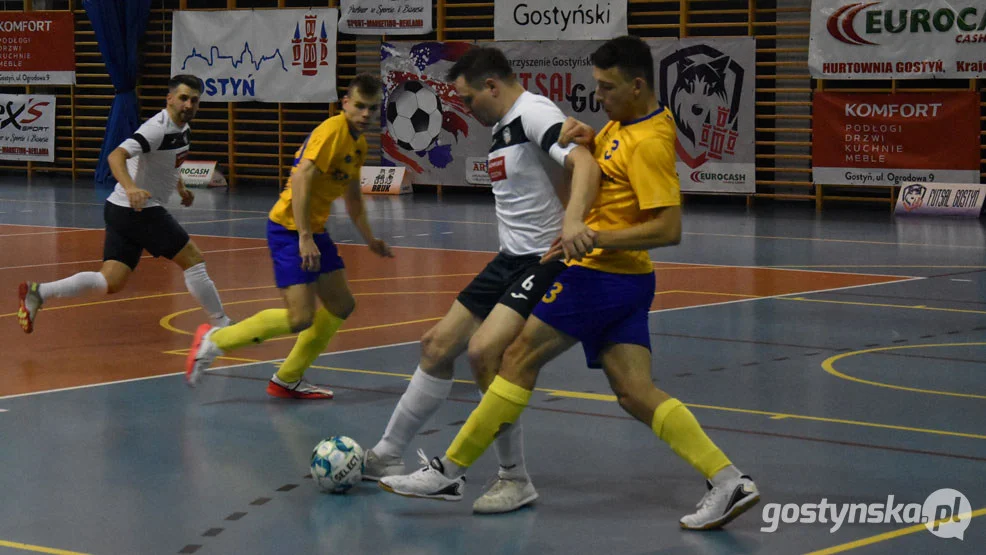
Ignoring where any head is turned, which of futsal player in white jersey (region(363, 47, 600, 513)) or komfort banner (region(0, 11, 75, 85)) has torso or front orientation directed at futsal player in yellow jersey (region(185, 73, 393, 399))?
the komfort banner

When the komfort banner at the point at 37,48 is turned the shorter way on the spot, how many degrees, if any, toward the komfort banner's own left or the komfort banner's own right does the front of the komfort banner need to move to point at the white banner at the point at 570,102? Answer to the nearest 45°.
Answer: approximately 45° to the komfort banner's own left

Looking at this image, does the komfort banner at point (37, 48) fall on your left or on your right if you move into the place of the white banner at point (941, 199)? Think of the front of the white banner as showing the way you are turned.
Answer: on your right

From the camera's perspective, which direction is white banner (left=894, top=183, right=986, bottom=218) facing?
toward the camera

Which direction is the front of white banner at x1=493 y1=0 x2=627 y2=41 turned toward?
toward the camera

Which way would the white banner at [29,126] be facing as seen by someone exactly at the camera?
facing the viewer

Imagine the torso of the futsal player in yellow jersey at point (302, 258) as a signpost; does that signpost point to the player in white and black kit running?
no

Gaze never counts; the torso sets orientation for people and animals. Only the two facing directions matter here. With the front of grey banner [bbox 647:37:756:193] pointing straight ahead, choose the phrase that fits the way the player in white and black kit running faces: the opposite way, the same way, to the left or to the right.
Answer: to the left

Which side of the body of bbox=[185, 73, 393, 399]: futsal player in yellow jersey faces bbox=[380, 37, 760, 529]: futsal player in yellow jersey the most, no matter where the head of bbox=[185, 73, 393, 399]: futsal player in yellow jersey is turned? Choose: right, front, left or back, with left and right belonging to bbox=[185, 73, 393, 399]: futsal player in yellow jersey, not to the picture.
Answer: front

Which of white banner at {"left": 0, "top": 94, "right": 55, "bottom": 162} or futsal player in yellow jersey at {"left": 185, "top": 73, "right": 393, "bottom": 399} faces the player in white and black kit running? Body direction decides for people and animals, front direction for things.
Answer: the white banner

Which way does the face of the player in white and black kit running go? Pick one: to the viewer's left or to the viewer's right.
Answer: to the viewer's right

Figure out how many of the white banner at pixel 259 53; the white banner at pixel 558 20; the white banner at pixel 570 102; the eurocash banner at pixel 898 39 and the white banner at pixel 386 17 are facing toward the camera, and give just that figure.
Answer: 5

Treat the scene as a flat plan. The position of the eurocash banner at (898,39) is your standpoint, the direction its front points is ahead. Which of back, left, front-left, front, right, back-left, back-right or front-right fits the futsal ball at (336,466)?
front

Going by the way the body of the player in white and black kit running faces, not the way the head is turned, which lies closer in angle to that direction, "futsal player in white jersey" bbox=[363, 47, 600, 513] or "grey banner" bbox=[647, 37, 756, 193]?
the futsal player in white jersey

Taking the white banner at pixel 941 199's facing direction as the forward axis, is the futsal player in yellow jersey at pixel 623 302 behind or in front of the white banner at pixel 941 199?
in front

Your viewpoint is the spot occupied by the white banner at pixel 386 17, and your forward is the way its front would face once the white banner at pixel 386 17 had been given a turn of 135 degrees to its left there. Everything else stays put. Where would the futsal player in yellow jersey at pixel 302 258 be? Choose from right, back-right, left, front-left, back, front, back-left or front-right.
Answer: back-right

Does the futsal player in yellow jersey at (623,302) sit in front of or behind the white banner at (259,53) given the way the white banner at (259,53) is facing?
in front

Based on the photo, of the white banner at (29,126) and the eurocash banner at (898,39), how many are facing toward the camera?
2

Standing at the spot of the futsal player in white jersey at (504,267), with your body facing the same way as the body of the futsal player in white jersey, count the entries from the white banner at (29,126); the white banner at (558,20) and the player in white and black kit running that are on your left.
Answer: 0
